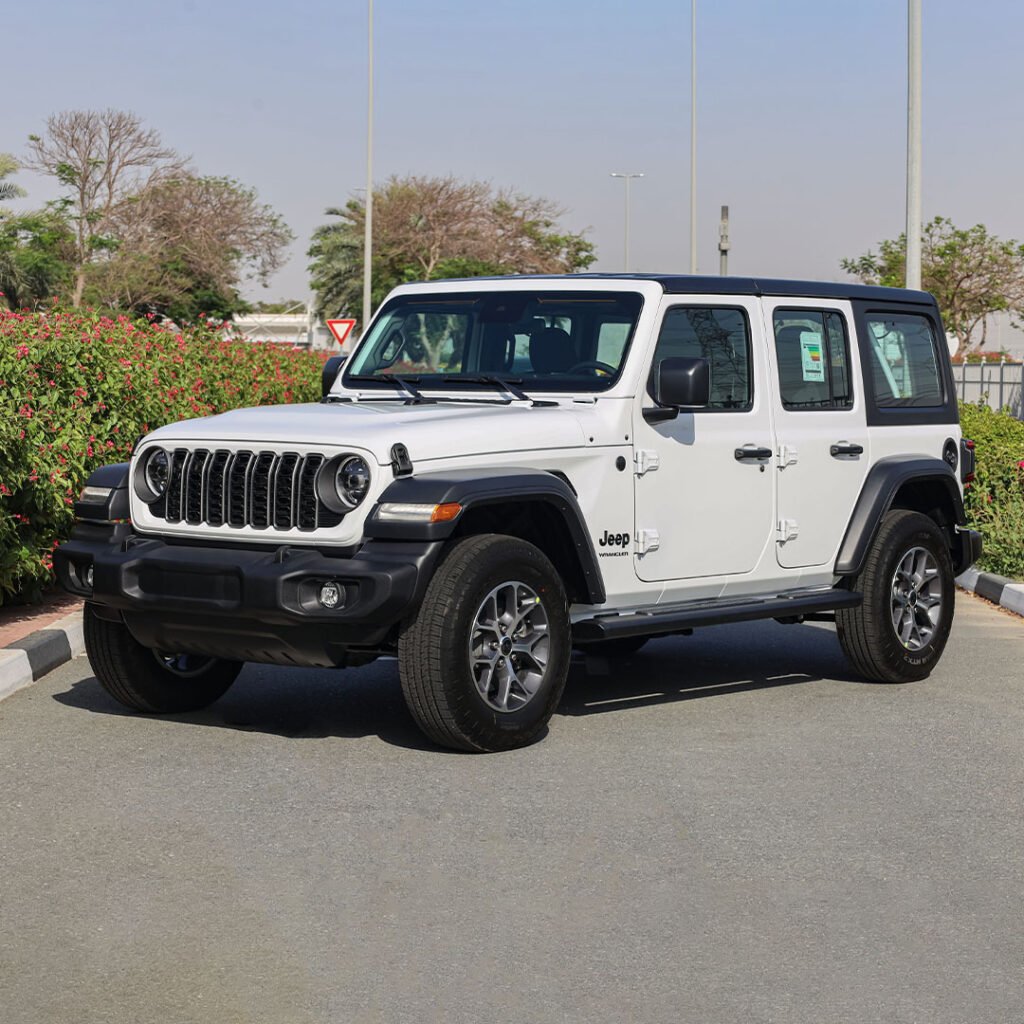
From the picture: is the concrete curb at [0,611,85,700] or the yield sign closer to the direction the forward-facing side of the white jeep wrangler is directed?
the concrete curb

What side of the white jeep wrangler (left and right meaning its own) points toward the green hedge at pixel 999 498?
back

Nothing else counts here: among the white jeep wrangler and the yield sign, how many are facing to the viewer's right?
0

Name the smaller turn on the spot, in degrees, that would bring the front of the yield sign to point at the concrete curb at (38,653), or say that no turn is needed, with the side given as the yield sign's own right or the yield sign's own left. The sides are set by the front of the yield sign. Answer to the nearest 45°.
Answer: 0° — it already faces it

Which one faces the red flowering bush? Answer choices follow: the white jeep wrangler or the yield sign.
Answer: the yield sign

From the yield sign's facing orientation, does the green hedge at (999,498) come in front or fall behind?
in front

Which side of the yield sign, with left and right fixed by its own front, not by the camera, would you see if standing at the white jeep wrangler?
front

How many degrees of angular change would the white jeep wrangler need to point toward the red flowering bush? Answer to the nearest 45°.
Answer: approximately 90° to its right

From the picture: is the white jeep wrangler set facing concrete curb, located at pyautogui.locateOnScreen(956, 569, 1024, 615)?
no

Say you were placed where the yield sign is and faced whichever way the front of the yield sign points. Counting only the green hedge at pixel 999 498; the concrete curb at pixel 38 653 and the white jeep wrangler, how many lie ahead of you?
3

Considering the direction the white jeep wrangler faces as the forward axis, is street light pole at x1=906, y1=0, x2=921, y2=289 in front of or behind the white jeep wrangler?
behind

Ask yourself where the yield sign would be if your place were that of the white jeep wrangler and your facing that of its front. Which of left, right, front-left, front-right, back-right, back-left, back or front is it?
back-right

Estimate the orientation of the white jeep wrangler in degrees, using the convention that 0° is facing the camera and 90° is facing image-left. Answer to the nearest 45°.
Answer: approximately 45°

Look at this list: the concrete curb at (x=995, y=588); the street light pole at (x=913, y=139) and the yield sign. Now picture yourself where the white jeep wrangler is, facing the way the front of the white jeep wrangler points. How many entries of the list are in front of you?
0

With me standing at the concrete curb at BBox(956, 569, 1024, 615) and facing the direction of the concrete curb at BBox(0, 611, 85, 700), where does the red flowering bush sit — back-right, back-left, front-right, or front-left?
front-right

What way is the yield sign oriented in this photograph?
toward the camera
